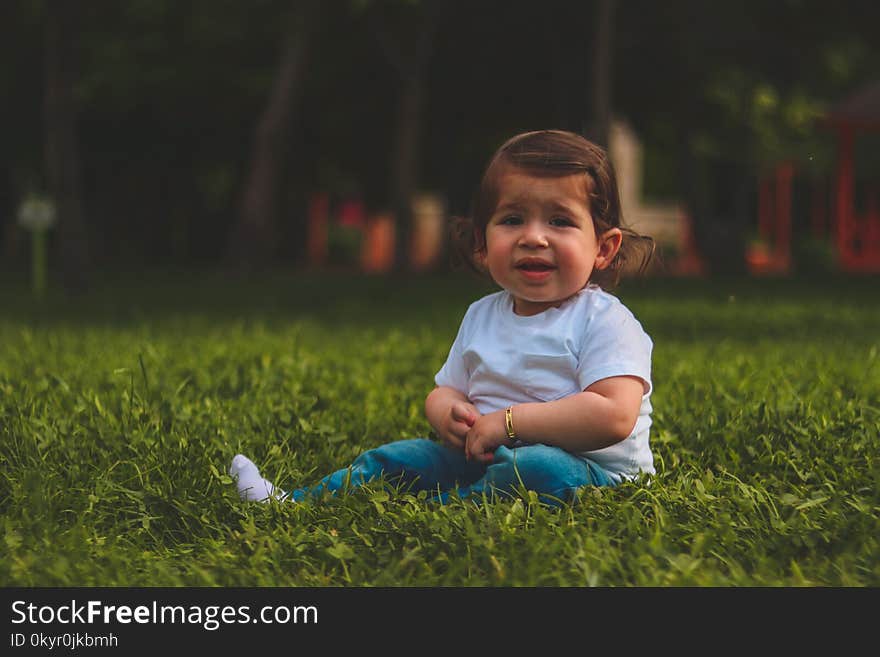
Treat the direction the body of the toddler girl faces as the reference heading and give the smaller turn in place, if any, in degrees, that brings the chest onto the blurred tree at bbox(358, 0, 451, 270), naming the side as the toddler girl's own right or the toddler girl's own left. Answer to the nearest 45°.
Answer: approximately 135° to the toddler girl's own right

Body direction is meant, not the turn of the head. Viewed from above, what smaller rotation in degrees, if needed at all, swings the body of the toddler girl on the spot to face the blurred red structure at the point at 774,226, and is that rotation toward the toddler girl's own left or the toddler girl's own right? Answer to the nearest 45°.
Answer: approximately 135° to the toddler girl's own right

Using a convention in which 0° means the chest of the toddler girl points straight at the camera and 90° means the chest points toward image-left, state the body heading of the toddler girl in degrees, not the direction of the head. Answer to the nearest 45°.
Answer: approximately 45°

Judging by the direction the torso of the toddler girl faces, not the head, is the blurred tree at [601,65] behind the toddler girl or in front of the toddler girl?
behind

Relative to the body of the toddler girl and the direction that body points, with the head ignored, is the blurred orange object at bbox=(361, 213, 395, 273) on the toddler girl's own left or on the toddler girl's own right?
on the toddler girl's own right

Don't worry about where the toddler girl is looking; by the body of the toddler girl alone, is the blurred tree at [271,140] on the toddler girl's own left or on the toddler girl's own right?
on the toddler girl's own right

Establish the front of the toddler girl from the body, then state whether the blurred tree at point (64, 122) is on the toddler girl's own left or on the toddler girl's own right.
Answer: on the toddler girl's own right
